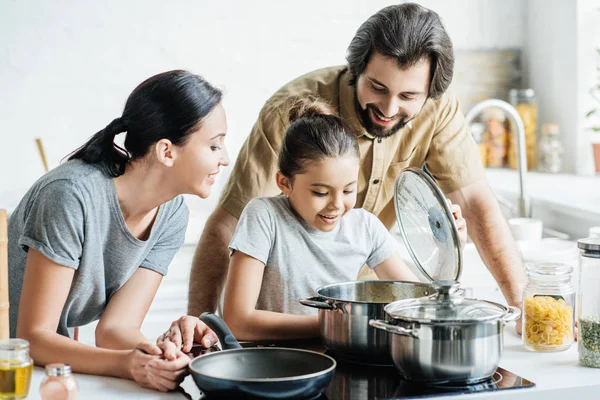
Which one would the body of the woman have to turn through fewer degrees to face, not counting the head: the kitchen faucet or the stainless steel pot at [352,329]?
the stainless steel pot

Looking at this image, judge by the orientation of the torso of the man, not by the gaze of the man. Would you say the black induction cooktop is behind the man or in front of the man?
in front

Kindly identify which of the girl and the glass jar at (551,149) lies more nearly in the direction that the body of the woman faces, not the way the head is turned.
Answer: the girl

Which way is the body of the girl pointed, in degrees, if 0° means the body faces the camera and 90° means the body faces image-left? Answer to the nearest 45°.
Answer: approximately 315°

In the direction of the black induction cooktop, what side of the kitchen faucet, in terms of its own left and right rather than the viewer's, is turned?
left

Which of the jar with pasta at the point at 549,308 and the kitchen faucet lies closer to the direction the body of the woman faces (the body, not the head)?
the jar with pasta

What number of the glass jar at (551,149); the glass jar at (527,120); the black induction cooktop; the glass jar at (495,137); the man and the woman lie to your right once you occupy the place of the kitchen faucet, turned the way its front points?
3

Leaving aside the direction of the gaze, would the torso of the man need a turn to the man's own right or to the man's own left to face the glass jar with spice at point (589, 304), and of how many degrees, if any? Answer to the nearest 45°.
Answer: approximately 45° to the man's own left

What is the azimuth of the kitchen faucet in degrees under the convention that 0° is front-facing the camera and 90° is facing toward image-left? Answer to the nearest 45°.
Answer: approximately 90°

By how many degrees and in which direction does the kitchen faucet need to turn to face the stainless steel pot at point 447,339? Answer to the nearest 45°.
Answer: approximately 90° to its left
